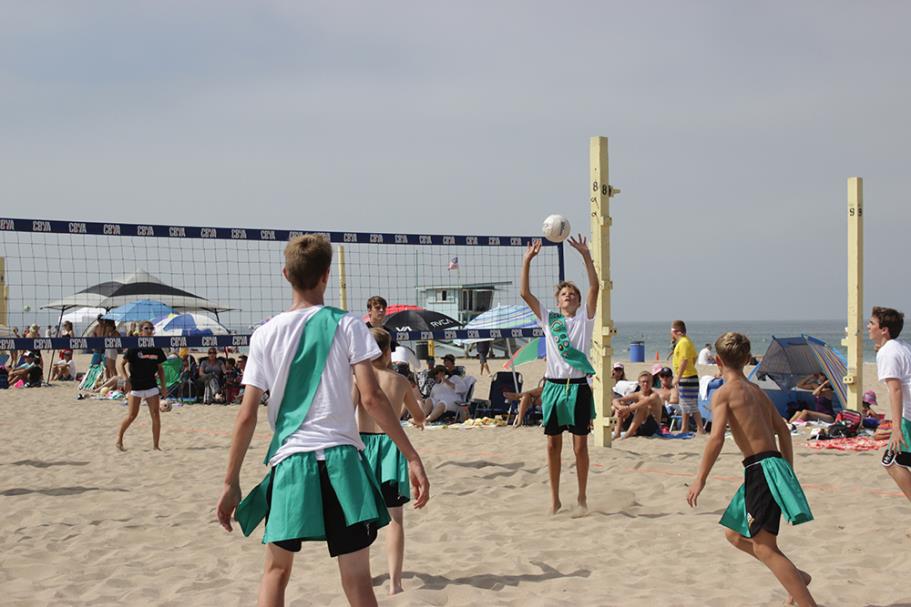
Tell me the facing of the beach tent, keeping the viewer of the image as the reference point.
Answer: facing the viewer and to the left of the viewer

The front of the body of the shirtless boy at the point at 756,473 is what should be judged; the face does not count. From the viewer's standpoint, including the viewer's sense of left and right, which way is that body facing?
facing away from the viewer and to the left of the viewer

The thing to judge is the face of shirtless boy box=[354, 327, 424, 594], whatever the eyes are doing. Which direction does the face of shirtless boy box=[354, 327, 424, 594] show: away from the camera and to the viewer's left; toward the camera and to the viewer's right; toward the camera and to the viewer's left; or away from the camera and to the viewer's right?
away from the camera and to the viewer's right

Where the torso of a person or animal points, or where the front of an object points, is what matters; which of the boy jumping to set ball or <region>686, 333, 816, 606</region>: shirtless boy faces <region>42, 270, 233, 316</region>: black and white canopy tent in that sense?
the shirtless boy

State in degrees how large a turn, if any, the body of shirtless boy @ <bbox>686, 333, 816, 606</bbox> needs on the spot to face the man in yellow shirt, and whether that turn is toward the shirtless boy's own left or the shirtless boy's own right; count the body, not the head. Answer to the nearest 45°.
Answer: approximately 45° to the shirtless boy's own right

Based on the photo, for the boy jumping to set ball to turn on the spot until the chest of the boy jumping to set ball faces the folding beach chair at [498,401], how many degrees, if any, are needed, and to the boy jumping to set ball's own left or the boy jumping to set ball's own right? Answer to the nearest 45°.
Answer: approximately 180°

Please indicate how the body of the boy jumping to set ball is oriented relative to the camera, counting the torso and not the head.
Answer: toward the camera

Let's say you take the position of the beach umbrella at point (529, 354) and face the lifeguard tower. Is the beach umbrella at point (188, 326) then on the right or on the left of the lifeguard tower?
left

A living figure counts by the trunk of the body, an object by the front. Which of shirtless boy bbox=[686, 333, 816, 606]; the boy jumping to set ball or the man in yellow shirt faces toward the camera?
the boy jumping to set ball

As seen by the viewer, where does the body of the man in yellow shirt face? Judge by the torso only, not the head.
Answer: to the viewer's left

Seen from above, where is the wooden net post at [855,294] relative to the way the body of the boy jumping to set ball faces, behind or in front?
behind

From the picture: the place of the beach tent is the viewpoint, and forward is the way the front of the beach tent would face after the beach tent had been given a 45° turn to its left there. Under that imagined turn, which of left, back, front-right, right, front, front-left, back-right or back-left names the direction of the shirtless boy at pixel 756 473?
front

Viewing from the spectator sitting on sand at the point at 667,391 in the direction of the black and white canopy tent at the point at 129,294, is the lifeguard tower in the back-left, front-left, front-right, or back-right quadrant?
front-right

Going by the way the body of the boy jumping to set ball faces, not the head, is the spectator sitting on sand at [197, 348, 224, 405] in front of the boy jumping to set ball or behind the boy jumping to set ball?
behind

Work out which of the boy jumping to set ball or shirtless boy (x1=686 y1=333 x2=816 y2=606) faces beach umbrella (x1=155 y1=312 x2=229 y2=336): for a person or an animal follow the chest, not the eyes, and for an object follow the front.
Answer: the shirtless boy
